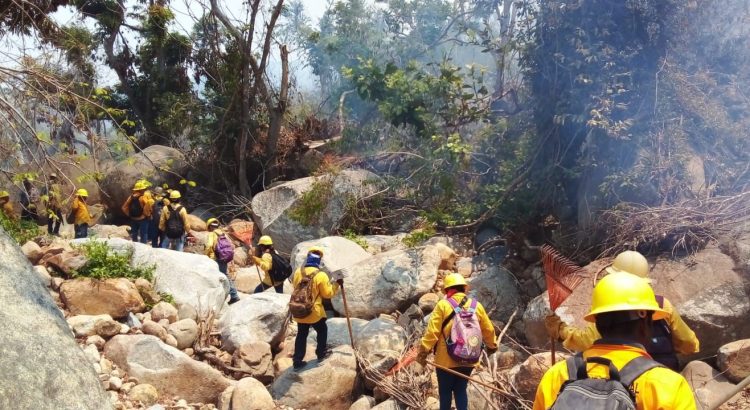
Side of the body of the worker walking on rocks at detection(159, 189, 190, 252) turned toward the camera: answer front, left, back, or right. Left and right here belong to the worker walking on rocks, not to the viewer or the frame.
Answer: back

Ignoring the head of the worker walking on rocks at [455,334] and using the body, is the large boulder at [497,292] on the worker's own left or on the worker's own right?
on the worker's own right

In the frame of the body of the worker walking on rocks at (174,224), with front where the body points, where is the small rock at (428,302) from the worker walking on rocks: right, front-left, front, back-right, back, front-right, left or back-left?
back-right

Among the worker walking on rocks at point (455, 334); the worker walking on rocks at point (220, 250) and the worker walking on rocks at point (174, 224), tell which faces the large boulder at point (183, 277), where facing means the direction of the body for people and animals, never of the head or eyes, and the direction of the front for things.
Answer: the worker walking on rocks at point (455, 334)

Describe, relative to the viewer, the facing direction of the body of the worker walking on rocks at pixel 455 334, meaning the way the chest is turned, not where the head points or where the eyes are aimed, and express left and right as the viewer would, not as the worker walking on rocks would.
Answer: facing away from the viewer and to the left of the viewer

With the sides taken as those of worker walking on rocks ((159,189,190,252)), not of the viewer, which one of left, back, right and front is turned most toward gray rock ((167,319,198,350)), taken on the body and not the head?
back

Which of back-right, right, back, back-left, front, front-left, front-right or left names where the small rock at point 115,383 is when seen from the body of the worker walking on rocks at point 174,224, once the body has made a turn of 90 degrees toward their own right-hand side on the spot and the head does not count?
right

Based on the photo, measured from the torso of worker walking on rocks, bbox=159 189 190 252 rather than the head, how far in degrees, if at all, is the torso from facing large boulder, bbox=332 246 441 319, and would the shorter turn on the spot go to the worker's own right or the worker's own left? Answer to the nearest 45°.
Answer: approximately 135° to the worker's own right

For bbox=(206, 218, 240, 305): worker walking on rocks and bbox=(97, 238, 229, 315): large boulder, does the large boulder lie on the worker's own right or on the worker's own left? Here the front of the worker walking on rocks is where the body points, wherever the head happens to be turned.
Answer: on the worker's own left

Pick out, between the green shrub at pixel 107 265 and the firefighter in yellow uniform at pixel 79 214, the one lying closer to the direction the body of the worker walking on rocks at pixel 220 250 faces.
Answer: the firefighter in yellow uniform

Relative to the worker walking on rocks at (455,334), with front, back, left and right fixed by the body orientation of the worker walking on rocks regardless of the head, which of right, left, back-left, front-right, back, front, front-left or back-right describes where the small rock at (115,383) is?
front-left
